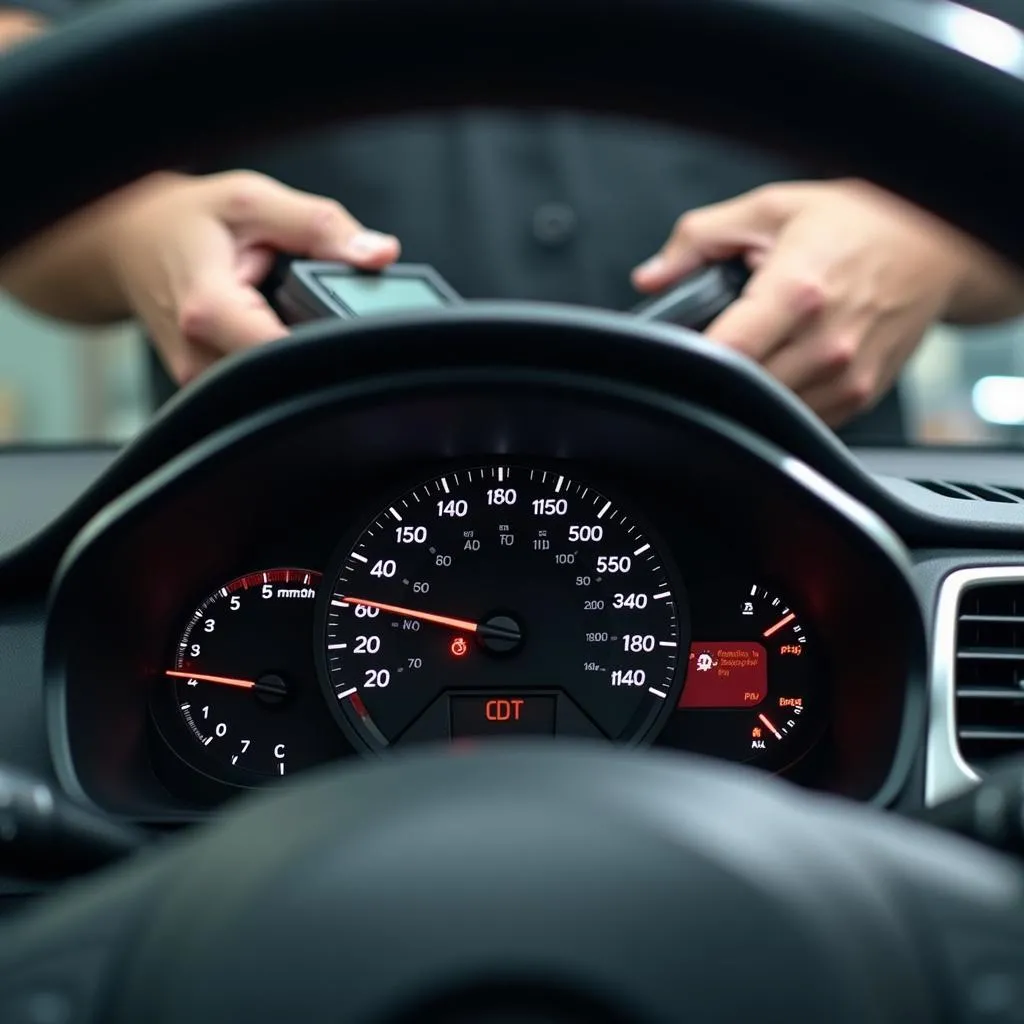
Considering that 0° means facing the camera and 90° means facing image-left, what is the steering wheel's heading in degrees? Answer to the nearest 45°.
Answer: approximately 0°

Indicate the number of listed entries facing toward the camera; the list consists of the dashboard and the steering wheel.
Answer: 2

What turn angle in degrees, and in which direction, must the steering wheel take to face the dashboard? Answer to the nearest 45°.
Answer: approximately 180°

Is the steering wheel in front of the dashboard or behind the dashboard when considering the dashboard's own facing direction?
in front
